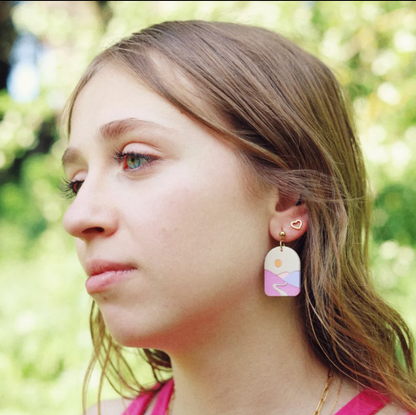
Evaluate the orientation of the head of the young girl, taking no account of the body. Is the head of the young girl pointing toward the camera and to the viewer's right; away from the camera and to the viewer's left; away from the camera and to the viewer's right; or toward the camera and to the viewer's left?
toward the camera and to the viewer's left

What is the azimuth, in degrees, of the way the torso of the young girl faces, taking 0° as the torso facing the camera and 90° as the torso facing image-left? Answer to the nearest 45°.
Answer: approximately 45°
